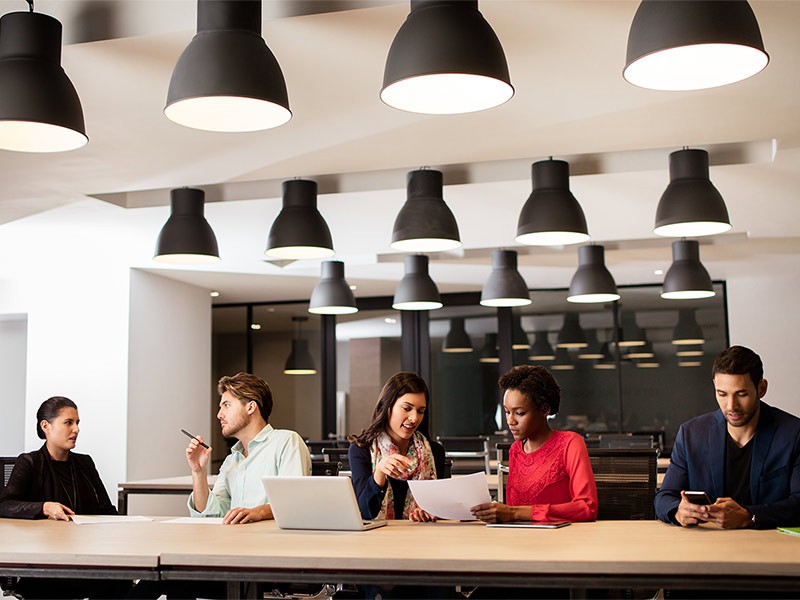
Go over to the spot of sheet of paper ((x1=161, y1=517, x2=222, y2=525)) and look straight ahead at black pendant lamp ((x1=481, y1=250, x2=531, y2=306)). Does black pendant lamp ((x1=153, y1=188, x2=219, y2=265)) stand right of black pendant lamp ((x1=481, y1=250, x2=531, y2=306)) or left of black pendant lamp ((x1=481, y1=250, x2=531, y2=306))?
left

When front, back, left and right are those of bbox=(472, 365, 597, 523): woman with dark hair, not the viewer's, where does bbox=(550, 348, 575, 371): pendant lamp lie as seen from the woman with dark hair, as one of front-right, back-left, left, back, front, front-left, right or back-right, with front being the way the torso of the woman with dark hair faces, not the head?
back-right

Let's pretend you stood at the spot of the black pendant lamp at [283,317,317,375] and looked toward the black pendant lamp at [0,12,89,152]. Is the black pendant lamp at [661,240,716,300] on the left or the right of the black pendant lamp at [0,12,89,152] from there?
left

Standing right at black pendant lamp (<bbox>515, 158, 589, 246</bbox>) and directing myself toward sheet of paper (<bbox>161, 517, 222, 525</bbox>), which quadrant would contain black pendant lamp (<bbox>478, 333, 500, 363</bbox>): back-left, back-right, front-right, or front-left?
back-right

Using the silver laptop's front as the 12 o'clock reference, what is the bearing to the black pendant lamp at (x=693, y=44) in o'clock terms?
The black pendant lamp is roughly at 3 o'clock from the silver laptop.

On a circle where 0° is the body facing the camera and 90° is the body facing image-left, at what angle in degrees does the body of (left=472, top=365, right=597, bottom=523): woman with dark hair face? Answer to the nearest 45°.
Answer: approximately 45°

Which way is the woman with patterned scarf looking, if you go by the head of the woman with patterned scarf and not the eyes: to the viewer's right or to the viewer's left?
to the viewer's right

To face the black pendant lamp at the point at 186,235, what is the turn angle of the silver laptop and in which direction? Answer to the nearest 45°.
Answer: approximately 45° to its left

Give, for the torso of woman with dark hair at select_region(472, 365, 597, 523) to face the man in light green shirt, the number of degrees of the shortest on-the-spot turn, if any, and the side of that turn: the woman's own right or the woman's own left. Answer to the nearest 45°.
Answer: approximately 45° to the woman's own right

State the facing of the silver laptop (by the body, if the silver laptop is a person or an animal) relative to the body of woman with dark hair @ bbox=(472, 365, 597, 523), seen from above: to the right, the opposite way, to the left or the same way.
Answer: the opposite way
